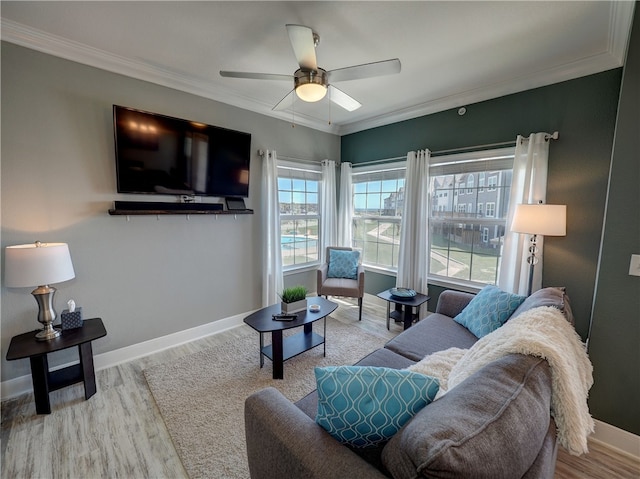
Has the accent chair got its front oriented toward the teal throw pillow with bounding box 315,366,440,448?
yes

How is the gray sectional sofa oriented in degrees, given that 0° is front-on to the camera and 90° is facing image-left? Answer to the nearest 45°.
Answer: approximately 135°

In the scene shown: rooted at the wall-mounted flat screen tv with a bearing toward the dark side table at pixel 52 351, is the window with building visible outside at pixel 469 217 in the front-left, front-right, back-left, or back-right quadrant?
back-left

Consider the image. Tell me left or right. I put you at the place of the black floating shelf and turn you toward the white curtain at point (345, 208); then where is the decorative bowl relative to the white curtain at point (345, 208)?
right

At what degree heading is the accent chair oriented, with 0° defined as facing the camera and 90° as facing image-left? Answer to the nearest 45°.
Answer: approximately 0°

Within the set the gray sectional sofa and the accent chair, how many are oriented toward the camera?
1

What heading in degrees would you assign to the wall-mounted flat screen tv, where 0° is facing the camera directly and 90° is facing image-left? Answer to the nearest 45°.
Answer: approximately 315°

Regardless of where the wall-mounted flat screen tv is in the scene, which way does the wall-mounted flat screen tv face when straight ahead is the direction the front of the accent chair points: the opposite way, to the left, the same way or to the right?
to the left
